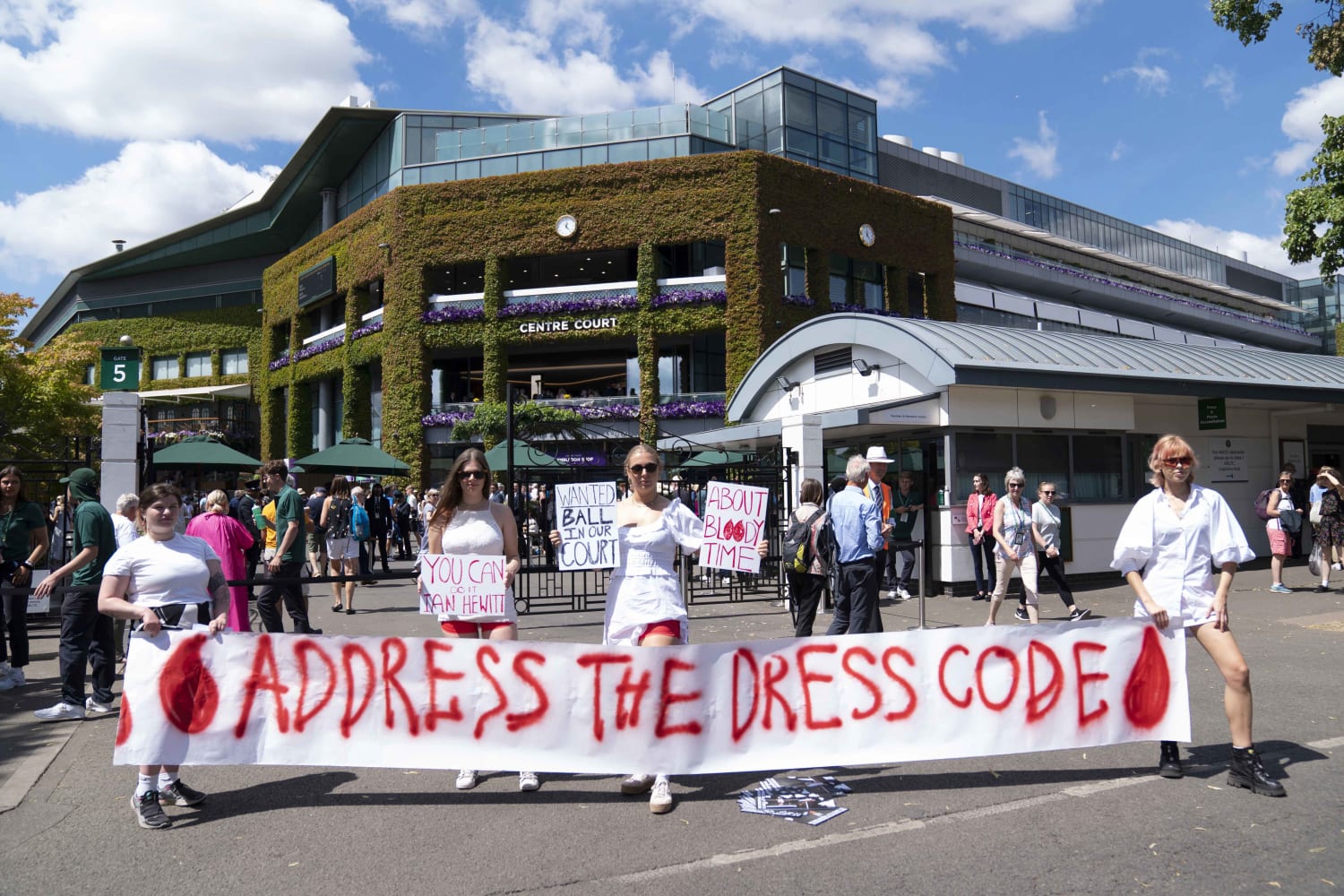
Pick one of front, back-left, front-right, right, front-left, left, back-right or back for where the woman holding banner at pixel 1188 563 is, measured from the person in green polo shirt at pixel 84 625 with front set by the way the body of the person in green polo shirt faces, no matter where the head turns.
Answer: back-left

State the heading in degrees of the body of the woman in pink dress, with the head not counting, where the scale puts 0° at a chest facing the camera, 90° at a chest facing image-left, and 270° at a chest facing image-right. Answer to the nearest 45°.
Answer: approximately 180°

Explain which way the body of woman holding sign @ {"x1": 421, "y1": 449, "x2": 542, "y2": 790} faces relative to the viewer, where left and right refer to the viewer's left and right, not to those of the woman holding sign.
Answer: facing the viewer

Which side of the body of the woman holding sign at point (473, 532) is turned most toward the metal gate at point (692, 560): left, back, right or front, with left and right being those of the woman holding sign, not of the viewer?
back

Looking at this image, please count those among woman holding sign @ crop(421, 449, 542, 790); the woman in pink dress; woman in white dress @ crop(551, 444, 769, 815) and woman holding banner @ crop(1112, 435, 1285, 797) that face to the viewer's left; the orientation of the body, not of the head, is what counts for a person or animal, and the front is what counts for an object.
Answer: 0

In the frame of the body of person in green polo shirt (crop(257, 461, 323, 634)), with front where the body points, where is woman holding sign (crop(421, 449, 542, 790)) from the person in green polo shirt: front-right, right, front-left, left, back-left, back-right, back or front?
left

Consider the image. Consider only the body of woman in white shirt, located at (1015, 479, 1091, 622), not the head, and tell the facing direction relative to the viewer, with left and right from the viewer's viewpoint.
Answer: facing the viewer and to the right of the viewer

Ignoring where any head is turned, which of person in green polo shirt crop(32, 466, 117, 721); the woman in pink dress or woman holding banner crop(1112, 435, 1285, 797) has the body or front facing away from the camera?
the woman in pink dress

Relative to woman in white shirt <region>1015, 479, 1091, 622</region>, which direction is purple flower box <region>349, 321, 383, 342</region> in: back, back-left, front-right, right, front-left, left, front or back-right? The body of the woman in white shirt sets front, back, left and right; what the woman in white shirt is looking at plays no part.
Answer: back

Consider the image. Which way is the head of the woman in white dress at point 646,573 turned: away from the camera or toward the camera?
toward the camera

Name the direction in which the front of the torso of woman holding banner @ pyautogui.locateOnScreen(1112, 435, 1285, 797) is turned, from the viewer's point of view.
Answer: toward the camera

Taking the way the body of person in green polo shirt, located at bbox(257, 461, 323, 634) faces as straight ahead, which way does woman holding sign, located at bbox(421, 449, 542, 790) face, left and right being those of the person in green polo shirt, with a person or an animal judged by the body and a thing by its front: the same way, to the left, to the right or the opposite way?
to the left

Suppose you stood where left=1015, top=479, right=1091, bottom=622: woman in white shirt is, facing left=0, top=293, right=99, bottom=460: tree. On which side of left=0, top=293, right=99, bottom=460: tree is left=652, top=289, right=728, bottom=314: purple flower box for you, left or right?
right

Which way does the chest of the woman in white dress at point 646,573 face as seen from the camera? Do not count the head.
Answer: toward the camera

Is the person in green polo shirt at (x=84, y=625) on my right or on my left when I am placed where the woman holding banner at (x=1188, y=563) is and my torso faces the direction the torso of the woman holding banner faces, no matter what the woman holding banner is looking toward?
on my right

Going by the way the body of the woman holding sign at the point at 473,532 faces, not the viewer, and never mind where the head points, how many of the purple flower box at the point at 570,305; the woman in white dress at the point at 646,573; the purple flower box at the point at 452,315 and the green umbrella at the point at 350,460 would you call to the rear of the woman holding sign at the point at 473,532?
3
